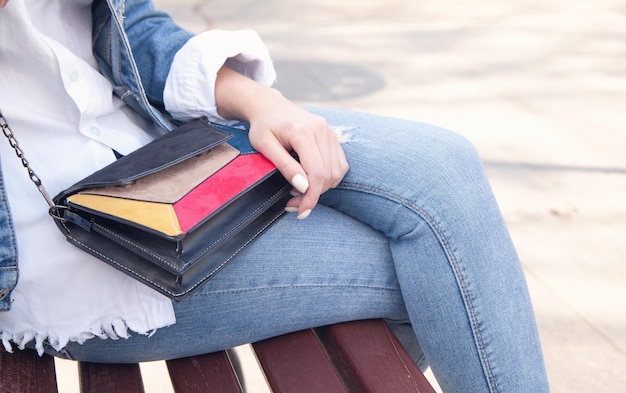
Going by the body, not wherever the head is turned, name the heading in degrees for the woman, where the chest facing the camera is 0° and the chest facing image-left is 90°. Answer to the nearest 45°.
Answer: approximately 315°
